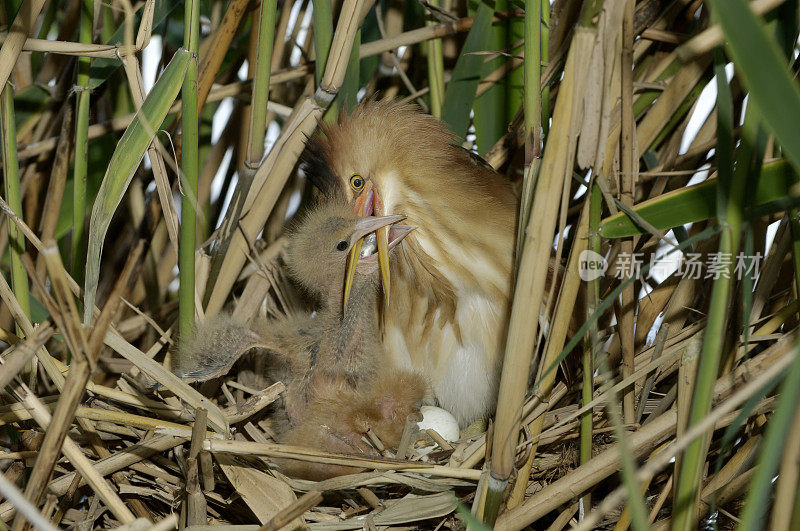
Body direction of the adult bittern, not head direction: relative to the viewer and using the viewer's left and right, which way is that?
facing the viewer and to the left of the viewer

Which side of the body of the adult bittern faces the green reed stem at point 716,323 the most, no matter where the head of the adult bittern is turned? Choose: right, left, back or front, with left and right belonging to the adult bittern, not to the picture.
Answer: left
